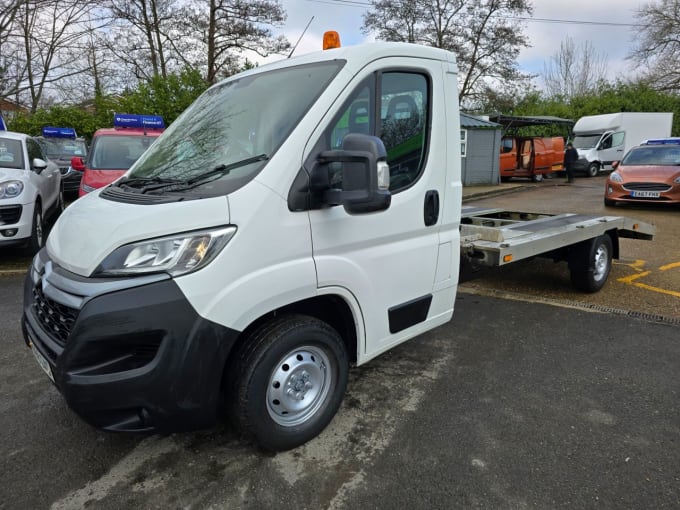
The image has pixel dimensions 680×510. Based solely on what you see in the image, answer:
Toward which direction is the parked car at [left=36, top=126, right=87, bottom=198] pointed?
toward the camera

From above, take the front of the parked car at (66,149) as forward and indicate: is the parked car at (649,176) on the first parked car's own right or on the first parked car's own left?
on the first parked car's own left

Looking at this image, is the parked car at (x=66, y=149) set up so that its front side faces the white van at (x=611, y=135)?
no

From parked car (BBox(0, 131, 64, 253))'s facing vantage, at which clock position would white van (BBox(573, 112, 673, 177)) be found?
The white van is roughly at 9 o'clock from the parked car.

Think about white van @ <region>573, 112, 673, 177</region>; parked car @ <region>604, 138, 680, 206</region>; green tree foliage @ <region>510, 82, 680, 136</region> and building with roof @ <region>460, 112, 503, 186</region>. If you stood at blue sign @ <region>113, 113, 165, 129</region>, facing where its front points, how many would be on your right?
0

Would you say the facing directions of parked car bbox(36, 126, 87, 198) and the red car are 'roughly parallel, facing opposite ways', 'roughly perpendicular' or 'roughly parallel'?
roughly parallel

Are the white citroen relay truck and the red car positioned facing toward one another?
no

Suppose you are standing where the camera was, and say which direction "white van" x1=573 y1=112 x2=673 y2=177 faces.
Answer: facing the viewer and to the left of the viewer

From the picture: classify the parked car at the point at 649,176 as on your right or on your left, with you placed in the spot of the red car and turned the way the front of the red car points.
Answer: on your left

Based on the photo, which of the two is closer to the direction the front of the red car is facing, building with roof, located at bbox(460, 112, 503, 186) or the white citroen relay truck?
the white citroen relay truck

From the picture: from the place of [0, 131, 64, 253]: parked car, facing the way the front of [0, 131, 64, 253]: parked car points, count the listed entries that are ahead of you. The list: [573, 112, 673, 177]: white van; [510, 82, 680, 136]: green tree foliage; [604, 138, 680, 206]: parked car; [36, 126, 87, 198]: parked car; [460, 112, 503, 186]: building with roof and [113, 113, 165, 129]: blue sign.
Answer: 0

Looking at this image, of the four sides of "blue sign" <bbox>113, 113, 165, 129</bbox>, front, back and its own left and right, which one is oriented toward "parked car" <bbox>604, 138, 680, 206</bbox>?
left

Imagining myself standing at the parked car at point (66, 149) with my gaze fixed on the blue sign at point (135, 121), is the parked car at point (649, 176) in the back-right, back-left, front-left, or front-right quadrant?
front-left

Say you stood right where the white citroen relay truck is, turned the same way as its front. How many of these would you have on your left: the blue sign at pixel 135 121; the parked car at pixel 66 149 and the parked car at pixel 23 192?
0

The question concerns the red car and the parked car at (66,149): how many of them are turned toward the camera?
2

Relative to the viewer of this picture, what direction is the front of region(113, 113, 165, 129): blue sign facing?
facing the viewer

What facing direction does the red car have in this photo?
toward the camera

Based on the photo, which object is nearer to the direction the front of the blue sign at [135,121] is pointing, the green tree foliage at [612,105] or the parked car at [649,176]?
the parked car

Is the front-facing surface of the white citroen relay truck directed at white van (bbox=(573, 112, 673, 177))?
no
